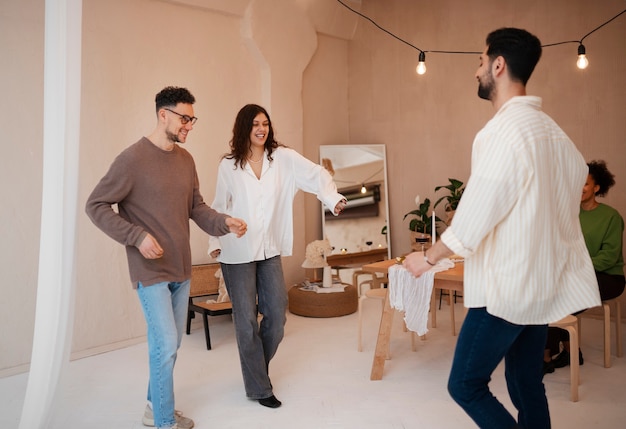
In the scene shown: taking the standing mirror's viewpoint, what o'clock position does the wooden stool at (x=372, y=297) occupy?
The wooden stool is roughly at 12 o'clock from the standing mirror.

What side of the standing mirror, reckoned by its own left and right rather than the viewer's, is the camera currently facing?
front

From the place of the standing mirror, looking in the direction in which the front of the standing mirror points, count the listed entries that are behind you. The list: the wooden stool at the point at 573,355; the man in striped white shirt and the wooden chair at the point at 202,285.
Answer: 0

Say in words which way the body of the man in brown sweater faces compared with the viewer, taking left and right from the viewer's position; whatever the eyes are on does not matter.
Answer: facing the viewer and to the right of the viewer

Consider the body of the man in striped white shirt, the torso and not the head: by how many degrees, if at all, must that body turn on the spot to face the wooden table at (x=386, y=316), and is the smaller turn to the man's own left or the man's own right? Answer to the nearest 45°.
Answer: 0° — they already face it

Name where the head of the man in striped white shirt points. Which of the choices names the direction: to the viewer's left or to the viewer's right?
to the viewer's left

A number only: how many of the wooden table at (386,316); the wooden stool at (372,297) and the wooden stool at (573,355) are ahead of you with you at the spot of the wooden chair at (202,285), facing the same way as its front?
3

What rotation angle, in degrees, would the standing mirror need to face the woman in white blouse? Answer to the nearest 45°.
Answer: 0° — it already faces them

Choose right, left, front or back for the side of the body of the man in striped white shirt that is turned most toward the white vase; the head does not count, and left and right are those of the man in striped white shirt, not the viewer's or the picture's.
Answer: front

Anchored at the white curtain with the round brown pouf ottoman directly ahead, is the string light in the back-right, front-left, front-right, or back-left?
front-right

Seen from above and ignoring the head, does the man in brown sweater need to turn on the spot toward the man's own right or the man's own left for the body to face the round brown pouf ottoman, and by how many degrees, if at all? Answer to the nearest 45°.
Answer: approximately 90° to the man's own left

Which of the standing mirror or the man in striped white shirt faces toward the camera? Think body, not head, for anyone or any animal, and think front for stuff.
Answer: the standing mirror

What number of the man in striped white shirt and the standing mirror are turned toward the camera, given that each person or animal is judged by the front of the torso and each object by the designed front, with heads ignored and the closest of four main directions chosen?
1
